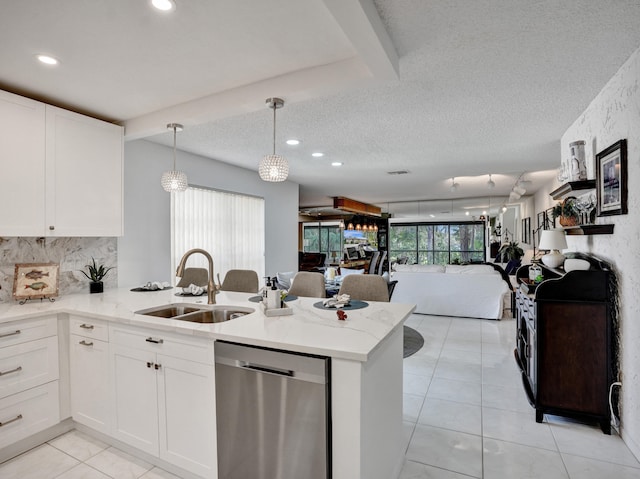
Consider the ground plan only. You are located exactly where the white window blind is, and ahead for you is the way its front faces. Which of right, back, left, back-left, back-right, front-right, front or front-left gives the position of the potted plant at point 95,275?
right

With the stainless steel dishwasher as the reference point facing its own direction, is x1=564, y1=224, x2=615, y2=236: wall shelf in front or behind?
behind

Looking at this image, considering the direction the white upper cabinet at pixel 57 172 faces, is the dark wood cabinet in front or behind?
in front

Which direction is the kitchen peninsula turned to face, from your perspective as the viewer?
facing the viewer and to the left of the viewer

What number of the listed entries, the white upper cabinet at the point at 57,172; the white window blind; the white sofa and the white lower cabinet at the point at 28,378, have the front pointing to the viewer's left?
0

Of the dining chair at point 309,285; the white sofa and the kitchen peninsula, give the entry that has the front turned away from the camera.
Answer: the white sofa

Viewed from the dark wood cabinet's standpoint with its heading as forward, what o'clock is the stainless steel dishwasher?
The stainless steel dishwasher is roughly at 10 o'clock from the dark wood cabinet.

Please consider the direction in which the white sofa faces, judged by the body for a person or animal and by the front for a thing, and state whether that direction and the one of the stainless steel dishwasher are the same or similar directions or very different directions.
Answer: very different directions

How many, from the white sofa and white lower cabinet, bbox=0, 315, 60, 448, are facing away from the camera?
1

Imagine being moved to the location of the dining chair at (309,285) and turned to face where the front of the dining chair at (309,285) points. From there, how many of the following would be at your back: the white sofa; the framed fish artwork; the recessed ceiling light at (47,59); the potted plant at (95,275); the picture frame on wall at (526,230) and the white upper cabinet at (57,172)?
2

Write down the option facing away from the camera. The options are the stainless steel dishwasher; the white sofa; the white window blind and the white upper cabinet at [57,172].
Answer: the white sofa

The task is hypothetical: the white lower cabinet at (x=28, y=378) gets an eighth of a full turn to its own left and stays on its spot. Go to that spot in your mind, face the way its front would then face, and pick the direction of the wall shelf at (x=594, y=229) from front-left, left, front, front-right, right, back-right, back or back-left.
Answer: front-right

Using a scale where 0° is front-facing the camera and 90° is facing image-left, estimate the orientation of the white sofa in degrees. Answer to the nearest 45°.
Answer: approximately 180°
